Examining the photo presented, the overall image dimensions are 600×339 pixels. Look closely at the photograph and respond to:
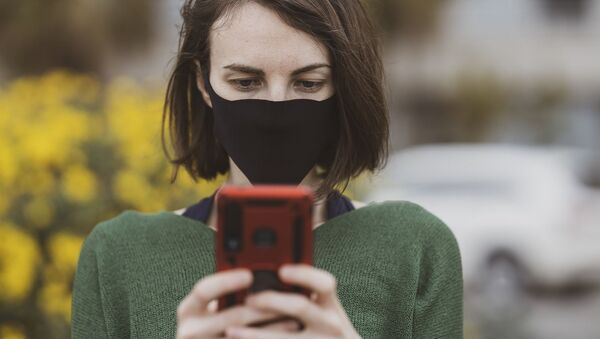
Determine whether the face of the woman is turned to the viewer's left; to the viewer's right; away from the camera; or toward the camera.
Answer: toward the camera

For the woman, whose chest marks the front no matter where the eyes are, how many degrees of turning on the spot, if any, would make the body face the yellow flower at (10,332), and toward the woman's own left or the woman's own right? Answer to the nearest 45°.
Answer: approximately 135° to the woman's own right

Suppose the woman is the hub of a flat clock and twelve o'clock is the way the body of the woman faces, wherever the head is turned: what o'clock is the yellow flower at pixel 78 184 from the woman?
The yellow flower is roughly at 5 o'clock from the woman.

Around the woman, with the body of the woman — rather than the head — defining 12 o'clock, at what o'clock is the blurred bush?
The blurred bush is roughly at 5 o'clock from the woman.

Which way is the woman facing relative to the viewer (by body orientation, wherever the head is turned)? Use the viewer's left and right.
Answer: facing the viewer

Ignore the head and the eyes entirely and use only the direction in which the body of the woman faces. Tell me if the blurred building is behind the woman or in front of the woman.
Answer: behind

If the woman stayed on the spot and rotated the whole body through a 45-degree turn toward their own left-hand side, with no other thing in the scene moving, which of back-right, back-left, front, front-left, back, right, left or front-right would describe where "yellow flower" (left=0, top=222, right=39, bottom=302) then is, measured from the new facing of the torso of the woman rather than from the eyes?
back
